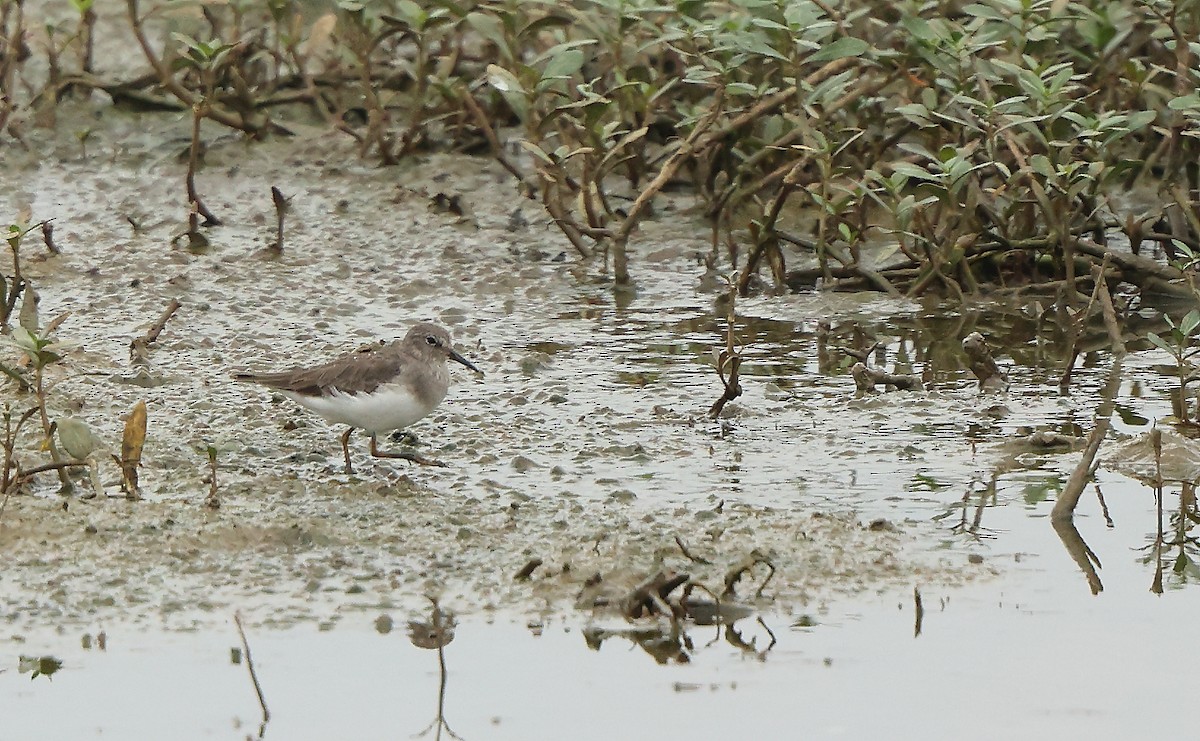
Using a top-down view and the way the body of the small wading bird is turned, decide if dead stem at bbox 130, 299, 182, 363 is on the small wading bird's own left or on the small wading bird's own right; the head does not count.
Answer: on the small wading bird's own left

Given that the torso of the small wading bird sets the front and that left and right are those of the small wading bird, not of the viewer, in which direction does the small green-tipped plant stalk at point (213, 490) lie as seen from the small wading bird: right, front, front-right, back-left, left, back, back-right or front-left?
back-right

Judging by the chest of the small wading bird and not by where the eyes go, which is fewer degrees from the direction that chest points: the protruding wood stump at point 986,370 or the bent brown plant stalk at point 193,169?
the protruding wood stump

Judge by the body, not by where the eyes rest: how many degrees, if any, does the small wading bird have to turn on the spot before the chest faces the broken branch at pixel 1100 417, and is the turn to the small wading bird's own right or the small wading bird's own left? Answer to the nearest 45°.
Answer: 0° — it already faces it

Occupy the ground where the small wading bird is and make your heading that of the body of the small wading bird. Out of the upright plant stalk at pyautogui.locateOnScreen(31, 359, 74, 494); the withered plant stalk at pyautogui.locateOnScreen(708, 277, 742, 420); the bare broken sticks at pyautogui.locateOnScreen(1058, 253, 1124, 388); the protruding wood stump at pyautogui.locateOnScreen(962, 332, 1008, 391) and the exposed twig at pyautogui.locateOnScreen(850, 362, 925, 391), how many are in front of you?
4

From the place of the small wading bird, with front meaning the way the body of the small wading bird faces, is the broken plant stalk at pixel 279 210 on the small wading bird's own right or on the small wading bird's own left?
on the small wading bird's own left

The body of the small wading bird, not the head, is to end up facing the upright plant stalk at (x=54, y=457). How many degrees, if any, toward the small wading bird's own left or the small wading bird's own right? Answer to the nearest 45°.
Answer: approximately 180°

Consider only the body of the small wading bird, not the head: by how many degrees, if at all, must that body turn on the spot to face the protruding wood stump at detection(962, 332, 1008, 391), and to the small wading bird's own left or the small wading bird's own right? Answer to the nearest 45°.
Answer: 0° — it already faces it

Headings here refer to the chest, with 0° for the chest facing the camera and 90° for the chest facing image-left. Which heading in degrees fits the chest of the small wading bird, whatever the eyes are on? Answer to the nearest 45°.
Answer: approximately 270°

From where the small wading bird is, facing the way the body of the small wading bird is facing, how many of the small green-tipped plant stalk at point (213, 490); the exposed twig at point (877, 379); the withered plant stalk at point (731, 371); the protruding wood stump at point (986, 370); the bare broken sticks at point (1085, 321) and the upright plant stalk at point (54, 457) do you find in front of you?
4

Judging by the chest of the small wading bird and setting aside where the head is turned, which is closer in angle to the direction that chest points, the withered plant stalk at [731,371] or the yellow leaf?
the withered plant stalk
